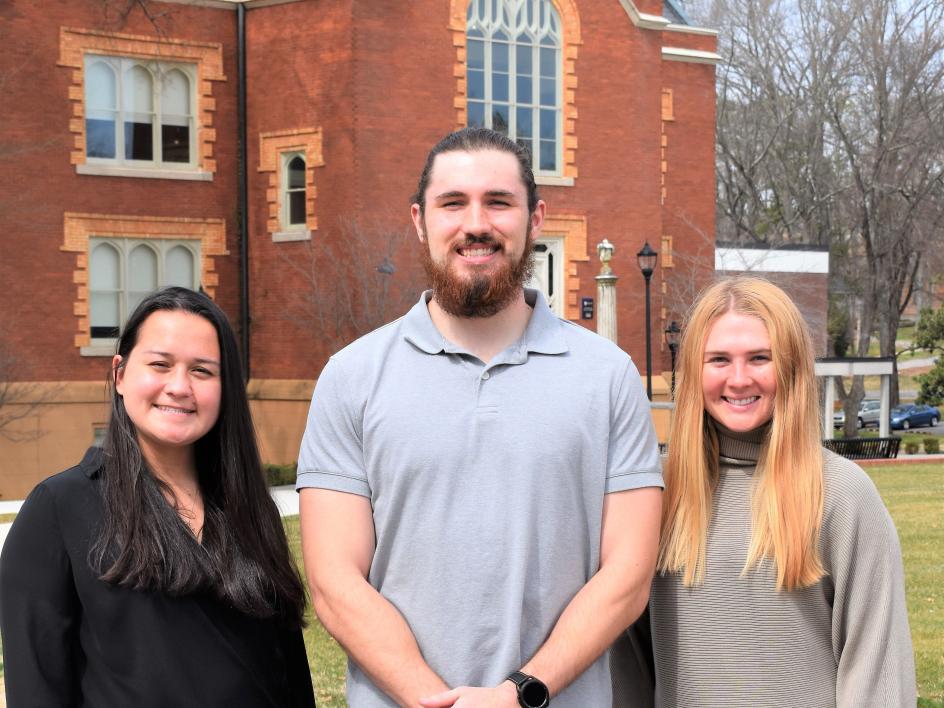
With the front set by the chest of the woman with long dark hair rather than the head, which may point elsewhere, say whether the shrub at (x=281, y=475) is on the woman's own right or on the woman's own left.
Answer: on the woman's own left

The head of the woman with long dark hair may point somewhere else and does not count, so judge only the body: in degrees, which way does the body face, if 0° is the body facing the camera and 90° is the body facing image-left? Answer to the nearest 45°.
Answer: approximately 315°

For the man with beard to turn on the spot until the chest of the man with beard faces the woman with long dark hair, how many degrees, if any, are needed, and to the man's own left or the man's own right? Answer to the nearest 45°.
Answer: approximately 90° to the man's own right

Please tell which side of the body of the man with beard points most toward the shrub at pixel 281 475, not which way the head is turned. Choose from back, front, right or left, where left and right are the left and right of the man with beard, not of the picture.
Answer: back

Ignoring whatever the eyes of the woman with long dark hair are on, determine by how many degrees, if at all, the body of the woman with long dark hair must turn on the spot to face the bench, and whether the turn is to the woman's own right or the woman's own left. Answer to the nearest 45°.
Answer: approximately 90° to the woman's own left

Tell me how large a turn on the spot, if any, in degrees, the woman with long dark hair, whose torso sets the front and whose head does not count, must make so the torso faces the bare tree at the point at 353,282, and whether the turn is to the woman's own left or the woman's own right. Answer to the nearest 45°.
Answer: approximately 135° to the woman's own left

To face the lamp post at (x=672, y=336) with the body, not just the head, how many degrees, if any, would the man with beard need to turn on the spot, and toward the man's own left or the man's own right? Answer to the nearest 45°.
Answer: approximately 180°
